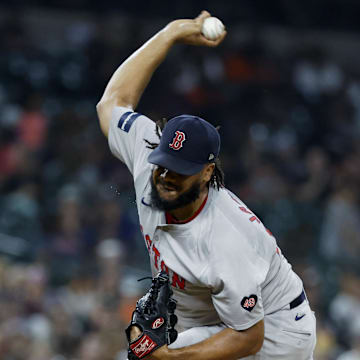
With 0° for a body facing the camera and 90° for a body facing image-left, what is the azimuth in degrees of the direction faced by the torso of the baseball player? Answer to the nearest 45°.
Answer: approximately 45°
